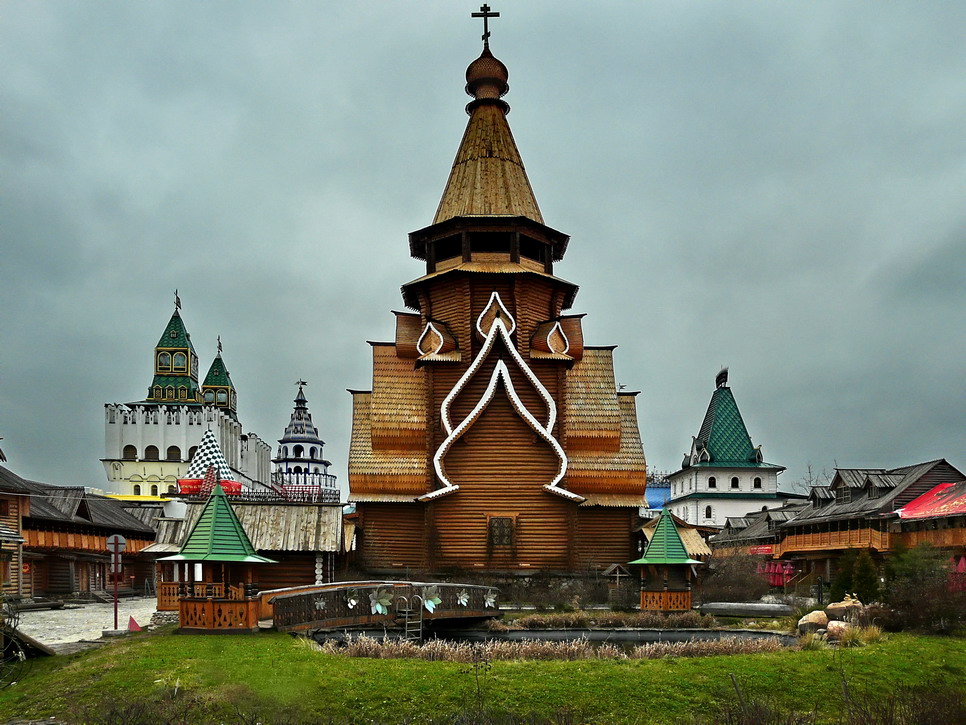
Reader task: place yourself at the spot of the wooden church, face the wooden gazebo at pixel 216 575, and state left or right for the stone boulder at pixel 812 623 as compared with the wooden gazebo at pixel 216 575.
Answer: left

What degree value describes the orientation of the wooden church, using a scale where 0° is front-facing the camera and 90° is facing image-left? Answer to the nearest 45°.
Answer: approximately 0°
